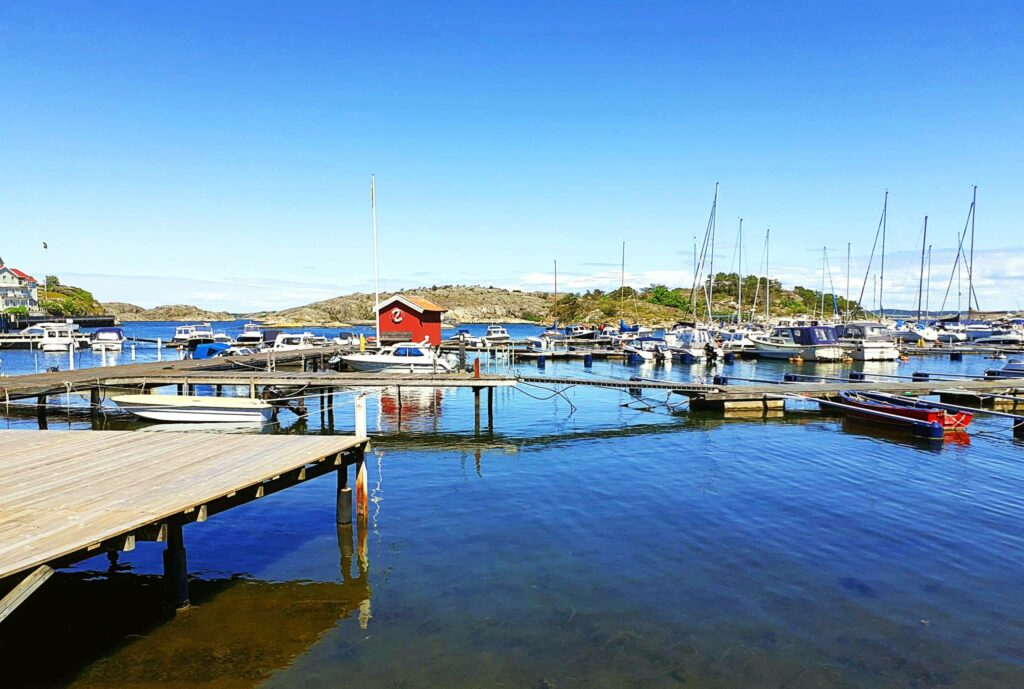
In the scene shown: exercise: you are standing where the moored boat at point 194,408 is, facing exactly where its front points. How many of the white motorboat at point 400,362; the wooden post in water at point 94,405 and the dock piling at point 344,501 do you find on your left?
1

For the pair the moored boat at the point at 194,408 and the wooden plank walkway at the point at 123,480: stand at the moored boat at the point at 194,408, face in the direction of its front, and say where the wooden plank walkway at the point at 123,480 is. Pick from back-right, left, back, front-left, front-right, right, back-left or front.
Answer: left

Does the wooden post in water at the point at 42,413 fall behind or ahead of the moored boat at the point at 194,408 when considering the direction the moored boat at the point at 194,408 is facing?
ahead

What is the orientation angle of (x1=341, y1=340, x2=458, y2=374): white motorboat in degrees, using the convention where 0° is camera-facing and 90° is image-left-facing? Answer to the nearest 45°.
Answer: approximately 90°

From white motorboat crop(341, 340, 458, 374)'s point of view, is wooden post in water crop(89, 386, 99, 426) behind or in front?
in front

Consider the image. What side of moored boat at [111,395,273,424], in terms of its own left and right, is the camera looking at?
left

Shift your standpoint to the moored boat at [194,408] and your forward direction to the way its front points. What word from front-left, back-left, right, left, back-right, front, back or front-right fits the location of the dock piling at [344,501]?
left

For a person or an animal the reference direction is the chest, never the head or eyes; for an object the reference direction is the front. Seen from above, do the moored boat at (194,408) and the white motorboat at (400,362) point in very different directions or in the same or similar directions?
same or similar directions

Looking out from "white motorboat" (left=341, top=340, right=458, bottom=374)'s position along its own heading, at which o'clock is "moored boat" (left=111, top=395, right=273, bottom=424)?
The moored boat is roughly at 10 o'clock from the white motorboat.

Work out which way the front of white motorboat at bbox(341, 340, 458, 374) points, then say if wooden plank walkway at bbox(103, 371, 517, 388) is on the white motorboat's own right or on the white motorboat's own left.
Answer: on the white motorboat's own left

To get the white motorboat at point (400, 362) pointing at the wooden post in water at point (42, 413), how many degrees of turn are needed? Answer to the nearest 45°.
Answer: approximately 45° to its left

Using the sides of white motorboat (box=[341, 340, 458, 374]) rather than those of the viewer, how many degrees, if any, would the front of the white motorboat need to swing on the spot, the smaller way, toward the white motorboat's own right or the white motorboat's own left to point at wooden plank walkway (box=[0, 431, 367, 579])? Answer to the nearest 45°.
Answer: approximately 90° to the white motorboat's own left

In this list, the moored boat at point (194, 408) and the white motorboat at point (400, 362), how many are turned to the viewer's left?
2

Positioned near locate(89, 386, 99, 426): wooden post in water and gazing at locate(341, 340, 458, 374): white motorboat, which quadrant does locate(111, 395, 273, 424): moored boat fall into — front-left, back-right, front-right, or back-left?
front-right
